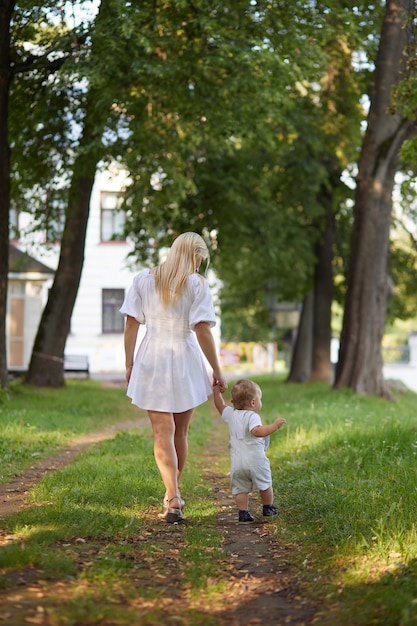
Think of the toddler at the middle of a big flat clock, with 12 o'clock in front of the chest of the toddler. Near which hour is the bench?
The bench is roughly at 10 o'clock from the toddler.

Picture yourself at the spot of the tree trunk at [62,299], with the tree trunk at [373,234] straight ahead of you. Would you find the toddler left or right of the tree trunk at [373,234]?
right

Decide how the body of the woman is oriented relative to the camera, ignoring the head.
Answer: away from the camera

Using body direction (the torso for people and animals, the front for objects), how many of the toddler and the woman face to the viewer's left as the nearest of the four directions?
0

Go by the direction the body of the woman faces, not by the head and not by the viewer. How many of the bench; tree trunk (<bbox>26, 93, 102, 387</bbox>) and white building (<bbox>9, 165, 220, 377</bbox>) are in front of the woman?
3

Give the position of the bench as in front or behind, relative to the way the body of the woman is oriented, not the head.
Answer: in front

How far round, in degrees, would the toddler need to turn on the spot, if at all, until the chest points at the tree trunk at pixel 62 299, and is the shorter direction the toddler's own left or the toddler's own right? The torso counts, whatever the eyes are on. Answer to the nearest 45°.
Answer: approximately 45° to the toddler's own left

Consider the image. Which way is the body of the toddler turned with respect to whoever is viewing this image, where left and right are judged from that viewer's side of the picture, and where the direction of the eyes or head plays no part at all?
facing away from the viewer and to the right of the viewer

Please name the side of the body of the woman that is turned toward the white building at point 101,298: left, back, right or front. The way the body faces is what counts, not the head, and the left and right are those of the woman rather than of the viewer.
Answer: front
